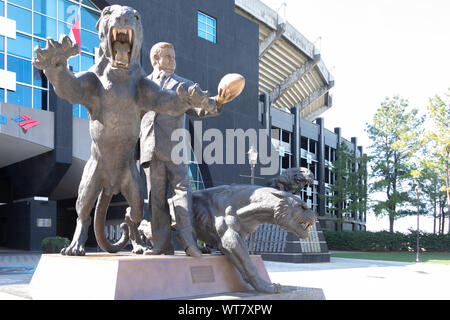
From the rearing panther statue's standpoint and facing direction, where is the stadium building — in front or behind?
behind

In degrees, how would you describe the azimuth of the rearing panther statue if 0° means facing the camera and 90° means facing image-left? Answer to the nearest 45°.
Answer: approximately 0°

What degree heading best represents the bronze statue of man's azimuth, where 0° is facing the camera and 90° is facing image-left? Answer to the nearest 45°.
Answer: approximately 315°

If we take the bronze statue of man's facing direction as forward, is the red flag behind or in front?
behind
